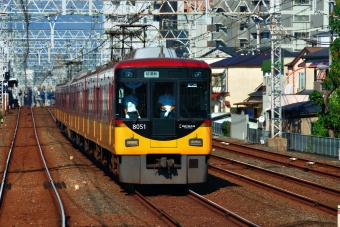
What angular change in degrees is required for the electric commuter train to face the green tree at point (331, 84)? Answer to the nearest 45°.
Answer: approximately 135° to its left

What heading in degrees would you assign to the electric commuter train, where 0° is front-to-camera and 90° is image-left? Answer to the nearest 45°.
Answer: approximately 0°

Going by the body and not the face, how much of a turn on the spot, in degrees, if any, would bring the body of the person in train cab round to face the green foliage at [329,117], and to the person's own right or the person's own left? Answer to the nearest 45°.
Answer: approximately 135° to the person's own left

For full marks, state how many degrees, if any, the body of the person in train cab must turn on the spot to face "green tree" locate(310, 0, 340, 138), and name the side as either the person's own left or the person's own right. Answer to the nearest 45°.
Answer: approximately 135° to the person's own left
